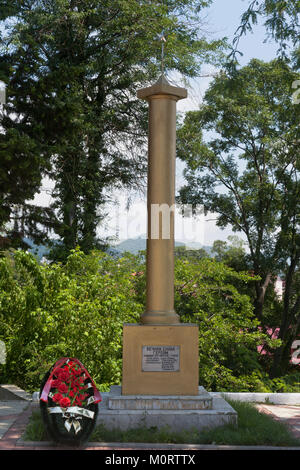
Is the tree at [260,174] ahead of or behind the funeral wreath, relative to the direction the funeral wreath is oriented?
behind

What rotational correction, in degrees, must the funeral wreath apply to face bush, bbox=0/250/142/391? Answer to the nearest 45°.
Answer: approximately 180°

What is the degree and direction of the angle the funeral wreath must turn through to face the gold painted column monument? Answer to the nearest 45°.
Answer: approximately 135° to its left

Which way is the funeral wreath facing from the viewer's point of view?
toward the camera

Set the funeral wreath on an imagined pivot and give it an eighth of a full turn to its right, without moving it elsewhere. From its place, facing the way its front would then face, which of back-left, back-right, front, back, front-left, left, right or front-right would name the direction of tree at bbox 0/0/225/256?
back-right
